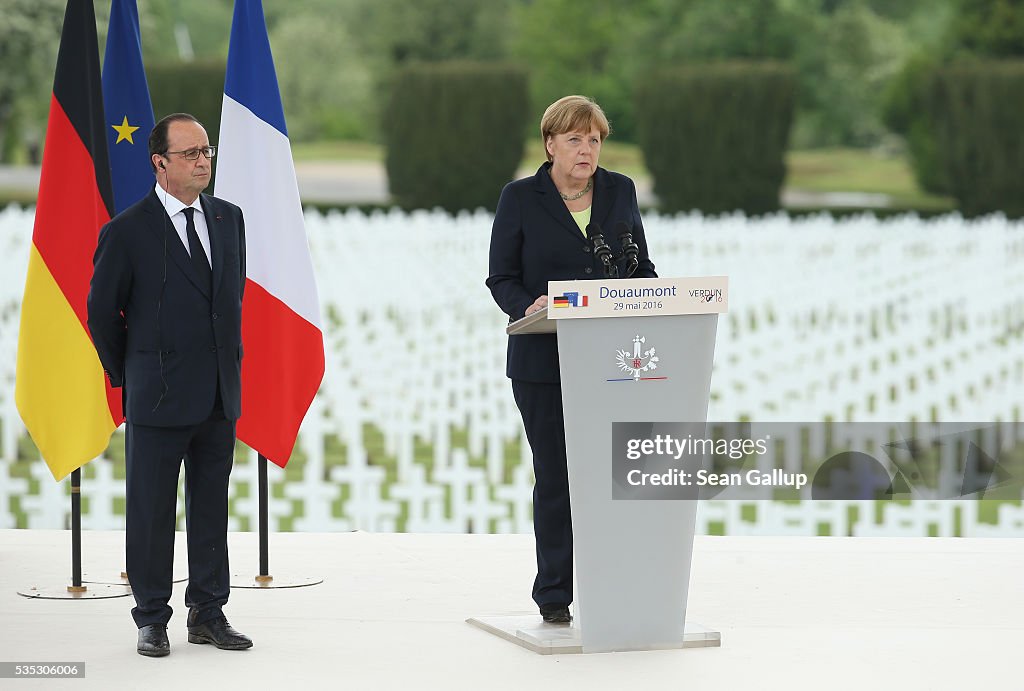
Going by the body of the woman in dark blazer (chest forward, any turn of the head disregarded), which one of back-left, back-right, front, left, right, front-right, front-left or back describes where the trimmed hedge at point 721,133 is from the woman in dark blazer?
back-left

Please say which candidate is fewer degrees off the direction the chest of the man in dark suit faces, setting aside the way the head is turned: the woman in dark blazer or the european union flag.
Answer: the woman in dark blazer

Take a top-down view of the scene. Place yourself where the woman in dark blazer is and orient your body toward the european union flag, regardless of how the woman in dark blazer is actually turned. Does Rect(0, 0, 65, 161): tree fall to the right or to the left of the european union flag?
right

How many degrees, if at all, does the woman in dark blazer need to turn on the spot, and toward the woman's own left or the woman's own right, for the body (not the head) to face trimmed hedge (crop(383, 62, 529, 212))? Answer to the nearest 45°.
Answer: approximately 135° to the woman's own left

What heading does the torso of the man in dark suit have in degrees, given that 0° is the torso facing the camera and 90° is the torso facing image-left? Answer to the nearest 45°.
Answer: approximately 315°

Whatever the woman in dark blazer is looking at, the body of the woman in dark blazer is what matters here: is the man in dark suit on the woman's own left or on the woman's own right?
on the woman's own right
